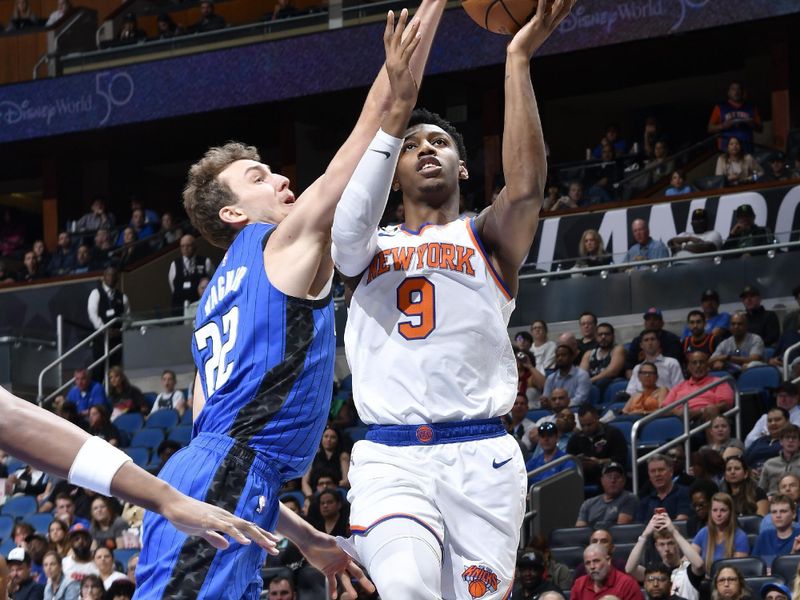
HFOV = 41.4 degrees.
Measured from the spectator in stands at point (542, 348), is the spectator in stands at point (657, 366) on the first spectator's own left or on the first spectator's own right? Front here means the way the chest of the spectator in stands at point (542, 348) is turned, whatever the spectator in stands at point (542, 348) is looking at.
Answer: on the first spectator's own left

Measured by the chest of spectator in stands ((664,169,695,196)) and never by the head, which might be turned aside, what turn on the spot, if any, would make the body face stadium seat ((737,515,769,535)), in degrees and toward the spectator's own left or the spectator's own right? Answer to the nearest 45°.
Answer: approximately 45° to the spectator's own left

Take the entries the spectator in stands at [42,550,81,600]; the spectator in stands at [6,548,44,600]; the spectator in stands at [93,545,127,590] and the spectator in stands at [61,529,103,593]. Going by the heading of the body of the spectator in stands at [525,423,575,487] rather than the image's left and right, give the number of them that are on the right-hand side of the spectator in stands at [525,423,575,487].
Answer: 4

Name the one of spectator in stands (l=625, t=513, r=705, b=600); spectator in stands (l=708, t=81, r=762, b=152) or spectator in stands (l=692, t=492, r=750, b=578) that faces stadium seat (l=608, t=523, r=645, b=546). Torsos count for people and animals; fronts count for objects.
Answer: spectator in stands (l=708, t=81, r=762, b=152)

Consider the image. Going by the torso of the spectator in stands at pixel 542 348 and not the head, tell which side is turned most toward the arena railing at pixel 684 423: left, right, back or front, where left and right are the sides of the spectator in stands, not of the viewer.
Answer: left

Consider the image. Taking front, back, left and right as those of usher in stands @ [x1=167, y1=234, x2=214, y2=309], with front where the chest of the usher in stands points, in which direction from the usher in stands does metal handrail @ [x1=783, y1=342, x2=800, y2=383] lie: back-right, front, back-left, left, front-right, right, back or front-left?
front-left
